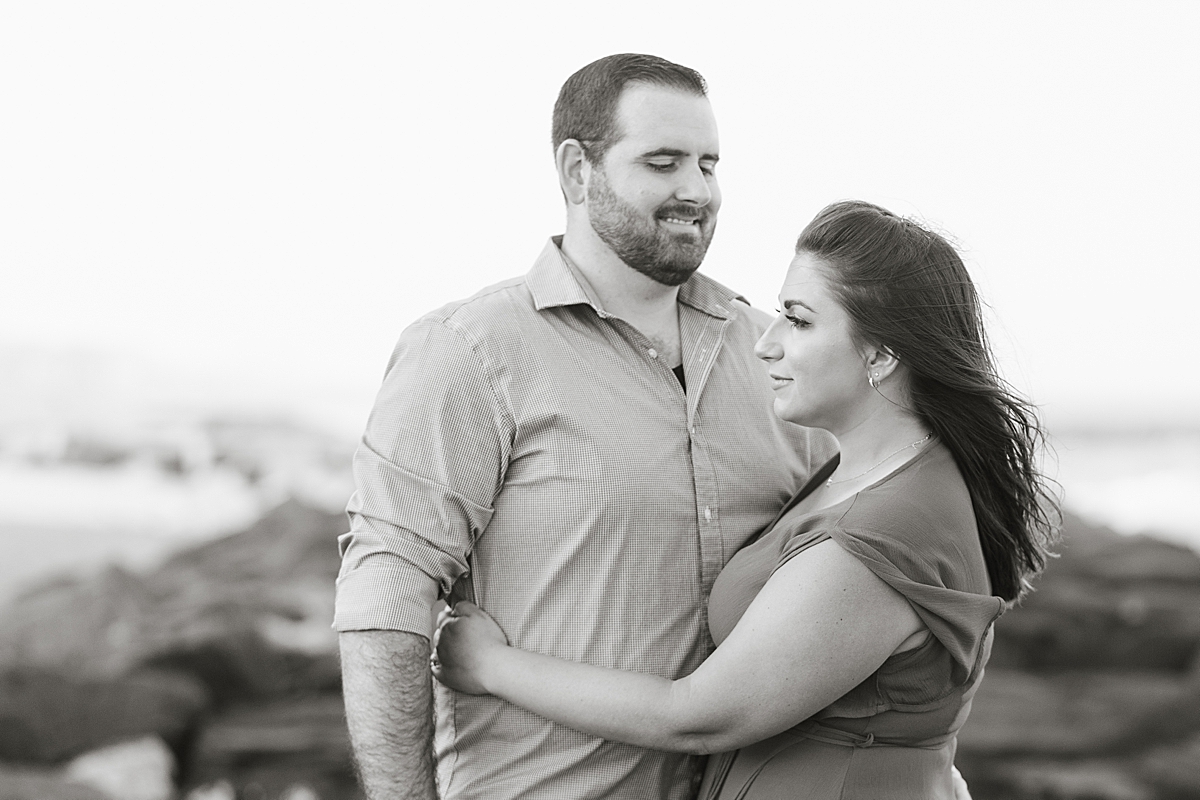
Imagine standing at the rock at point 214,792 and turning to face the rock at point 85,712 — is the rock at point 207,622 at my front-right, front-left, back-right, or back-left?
front-right

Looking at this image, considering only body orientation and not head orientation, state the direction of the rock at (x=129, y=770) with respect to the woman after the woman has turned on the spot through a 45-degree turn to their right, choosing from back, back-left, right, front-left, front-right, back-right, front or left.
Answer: front

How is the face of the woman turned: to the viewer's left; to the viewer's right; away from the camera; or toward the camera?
to the viewer's left

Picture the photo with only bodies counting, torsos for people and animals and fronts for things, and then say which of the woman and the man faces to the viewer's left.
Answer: the woman

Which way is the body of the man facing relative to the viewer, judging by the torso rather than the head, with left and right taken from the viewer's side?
facing the viewer and to the right of the viewer

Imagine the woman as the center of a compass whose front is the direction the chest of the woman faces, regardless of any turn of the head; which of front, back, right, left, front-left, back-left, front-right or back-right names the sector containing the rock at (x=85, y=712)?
front-right

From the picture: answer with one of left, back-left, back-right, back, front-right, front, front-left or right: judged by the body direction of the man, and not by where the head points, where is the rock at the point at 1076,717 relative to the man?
left

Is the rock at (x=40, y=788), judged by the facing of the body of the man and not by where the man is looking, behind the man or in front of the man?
behind

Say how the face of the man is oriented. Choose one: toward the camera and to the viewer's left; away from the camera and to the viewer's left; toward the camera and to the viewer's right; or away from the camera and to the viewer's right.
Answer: toward the camera and to the viewer's right

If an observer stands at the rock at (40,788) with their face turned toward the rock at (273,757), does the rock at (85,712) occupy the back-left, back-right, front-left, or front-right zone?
front-left

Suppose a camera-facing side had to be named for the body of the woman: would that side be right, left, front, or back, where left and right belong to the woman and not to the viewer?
left

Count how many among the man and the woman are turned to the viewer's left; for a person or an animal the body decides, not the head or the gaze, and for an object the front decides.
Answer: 1

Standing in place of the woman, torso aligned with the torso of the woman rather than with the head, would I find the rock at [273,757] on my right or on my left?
on my right

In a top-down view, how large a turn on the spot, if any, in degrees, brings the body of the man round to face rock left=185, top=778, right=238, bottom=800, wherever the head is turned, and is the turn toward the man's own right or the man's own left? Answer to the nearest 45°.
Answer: approximately 180°
